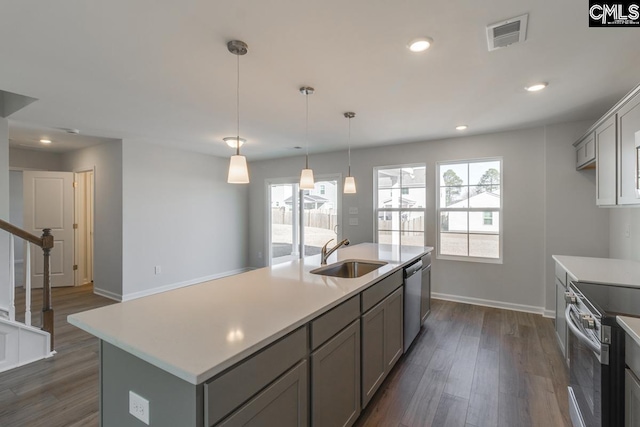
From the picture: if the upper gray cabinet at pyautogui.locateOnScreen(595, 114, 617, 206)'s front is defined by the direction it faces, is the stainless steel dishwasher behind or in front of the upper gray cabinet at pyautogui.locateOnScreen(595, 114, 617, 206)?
in front

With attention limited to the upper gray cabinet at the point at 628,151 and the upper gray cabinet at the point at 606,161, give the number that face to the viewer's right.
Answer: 0

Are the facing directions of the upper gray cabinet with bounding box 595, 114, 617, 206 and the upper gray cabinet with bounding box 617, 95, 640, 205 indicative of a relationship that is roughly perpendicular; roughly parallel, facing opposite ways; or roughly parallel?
roughly parallel

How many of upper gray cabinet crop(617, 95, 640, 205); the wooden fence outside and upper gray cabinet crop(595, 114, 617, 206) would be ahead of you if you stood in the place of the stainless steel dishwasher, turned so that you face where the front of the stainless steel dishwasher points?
2

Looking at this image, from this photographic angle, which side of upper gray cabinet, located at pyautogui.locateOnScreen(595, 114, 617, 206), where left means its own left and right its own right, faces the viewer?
left

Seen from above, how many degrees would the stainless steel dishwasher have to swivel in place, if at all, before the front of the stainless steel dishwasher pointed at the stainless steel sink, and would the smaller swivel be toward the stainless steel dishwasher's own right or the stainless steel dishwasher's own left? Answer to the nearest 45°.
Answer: approximately 180°

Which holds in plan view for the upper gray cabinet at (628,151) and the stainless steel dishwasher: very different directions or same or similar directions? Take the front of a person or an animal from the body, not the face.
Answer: very different directions

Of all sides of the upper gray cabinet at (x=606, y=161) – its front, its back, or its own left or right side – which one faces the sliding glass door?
front

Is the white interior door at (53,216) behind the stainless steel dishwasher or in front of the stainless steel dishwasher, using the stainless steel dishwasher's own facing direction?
behind

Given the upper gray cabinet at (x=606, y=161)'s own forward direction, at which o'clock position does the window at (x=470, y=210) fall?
The window is roughly at 1 o'clock from the upper gray cabinet.

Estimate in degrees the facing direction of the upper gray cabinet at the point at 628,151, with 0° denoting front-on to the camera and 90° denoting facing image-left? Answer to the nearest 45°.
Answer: approximately 90°

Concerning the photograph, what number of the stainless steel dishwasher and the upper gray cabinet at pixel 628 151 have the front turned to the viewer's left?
1

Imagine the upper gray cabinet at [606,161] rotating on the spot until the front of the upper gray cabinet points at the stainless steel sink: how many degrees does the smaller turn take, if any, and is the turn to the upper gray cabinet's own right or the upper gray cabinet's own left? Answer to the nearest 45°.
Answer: approximately 45° to the upper gray cabinet's own left

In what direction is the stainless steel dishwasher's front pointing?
to the viewer's right
